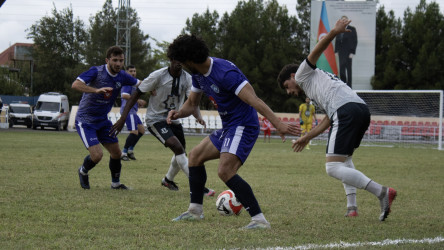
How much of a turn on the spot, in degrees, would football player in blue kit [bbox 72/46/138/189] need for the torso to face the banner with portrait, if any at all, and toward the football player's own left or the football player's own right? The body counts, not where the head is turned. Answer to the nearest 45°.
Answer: approximately 90° to the football player's own left

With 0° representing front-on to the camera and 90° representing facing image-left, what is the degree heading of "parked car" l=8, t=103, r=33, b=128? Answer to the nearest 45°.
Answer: approximately 0°
